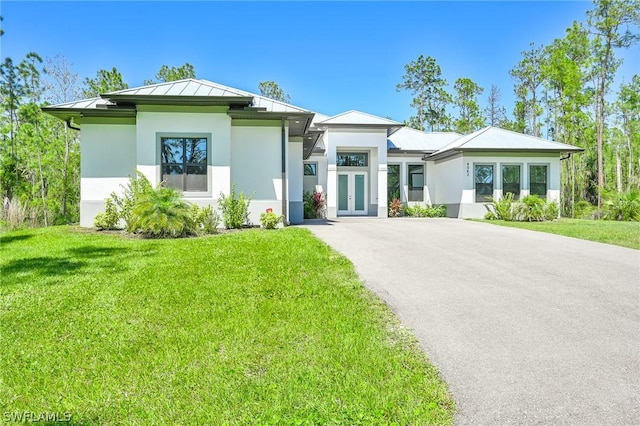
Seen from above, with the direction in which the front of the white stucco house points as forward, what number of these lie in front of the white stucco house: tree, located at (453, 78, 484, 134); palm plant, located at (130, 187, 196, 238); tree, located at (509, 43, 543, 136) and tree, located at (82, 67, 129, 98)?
1

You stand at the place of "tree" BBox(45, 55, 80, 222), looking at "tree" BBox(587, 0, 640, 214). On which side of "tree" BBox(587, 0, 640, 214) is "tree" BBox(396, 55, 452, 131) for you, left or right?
left

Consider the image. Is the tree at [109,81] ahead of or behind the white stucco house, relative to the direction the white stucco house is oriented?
behind

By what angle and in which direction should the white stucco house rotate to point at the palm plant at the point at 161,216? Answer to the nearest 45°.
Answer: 0° — it already faces it

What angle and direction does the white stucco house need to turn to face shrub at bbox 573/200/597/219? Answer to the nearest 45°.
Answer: approximately 135° to its left

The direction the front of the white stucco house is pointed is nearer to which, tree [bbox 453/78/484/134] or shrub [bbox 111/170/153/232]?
the shrub

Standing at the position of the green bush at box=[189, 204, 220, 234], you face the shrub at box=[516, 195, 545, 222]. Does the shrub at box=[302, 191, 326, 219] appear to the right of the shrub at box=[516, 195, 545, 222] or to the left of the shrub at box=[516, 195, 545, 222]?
left

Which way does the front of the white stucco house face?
toward the camera

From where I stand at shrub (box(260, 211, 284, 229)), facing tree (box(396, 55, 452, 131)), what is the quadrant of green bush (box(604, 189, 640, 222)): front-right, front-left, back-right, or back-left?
front-right

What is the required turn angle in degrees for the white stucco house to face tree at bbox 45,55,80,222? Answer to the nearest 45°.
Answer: approximately 135° to its right

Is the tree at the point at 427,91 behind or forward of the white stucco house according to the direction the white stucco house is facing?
behind

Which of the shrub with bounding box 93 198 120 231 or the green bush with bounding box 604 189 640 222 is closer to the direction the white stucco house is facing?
the shrub

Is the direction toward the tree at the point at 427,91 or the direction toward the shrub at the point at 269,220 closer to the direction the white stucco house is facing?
the shrub
